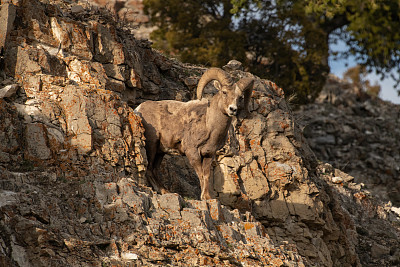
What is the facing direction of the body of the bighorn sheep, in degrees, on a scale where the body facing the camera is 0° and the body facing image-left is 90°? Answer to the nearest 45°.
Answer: approximately 315°
